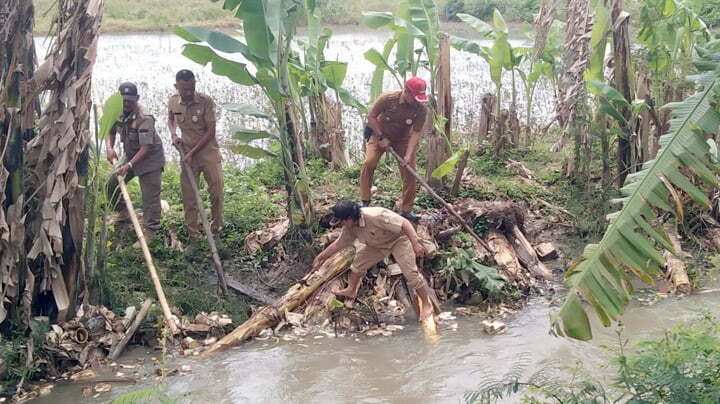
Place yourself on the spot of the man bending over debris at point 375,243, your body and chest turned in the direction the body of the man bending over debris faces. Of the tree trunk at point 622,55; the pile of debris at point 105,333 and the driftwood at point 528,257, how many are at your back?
2

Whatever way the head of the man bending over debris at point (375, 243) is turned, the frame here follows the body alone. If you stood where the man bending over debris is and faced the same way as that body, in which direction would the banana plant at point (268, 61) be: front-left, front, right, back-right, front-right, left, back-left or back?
right

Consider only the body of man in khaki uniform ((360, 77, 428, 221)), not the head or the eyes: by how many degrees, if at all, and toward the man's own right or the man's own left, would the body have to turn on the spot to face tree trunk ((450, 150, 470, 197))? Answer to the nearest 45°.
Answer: approximately 90° to the man's own left

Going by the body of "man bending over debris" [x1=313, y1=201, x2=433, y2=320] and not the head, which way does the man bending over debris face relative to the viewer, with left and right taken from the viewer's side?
facing the viewer and to the left of the viewer

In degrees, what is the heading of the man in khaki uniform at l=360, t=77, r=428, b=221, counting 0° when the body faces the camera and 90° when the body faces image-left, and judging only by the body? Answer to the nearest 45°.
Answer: approximately 315°

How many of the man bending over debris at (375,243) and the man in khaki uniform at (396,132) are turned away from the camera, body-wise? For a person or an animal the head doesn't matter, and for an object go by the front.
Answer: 0

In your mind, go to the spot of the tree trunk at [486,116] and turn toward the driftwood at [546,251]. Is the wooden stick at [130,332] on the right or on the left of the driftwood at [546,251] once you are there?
right

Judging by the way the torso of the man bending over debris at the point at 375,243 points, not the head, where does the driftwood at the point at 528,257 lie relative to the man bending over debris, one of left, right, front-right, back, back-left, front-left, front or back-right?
back

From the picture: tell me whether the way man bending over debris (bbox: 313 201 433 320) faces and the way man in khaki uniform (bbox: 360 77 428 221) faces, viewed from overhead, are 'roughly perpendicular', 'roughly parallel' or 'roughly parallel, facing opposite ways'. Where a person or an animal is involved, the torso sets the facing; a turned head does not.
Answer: roughly perpendicular

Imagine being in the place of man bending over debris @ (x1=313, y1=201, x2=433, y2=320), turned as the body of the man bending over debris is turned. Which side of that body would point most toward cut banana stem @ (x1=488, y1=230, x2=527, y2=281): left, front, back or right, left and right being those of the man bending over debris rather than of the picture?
back
